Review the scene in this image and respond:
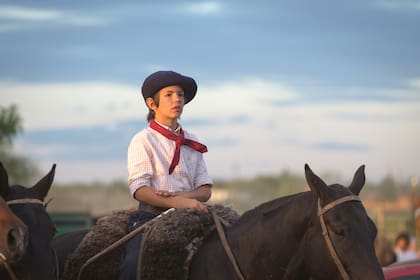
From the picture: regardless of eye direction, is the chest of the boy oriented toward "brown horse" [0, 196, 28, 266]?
no

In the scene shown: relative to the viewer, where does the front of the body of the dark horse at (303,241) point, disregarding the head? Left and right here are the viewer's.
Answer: facing the viewer and to the right of the viewer

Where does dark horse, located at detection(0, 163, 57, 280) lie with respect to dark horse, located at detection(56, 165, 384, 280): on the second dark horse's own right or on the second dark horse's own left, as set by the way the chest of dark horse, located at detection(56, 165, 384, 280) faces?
on the second dark horse's own right

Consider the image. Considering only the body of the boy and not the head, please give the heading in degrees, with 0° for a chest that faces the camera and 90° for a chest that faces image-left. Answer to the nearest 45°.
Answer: approximately 315°

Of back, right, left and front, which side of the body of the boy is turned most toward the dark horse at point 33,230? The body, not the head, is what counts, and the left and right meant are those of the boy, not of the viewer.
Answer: right

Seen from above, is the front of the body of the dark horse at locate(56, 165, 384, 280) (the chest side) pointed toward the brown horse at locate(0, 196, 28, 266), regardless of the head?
no

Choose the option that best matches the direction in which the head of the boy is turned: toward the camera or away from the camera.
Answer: toward the camera
